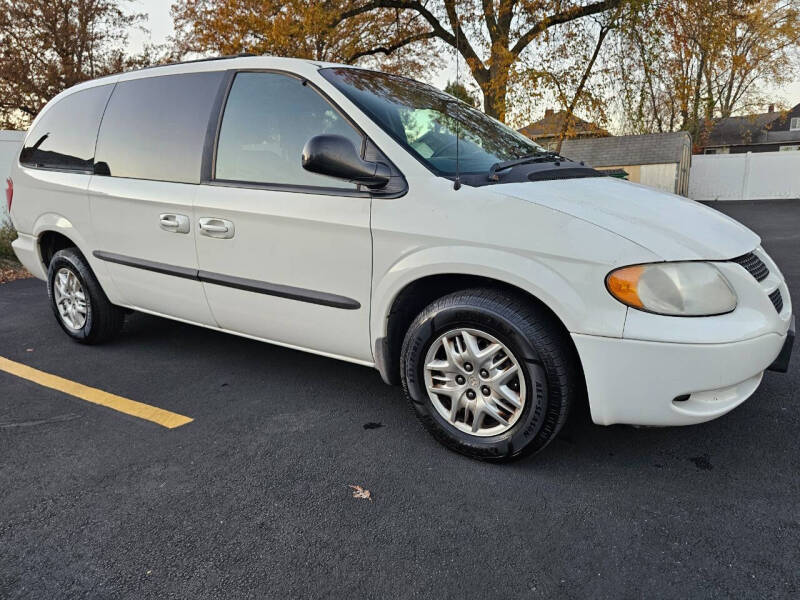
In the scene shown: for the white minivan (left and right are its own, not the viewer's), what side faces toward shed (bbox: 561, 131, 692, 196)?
left

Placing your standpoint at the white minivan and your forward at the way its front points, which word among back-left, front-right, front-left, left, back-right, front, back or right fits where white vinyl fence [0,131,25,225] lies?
back

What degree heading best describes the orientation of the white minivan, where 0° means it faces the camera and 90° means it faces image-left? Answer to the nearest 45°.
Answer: approximately 315°

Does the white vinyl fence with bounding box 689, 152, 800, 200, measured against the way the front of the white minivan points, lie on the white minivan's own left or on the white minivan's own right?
on the white minivan's own left

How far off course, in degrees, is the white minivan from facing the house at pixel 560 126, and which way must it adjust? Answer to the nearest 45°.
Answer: approximately 135° to its left
